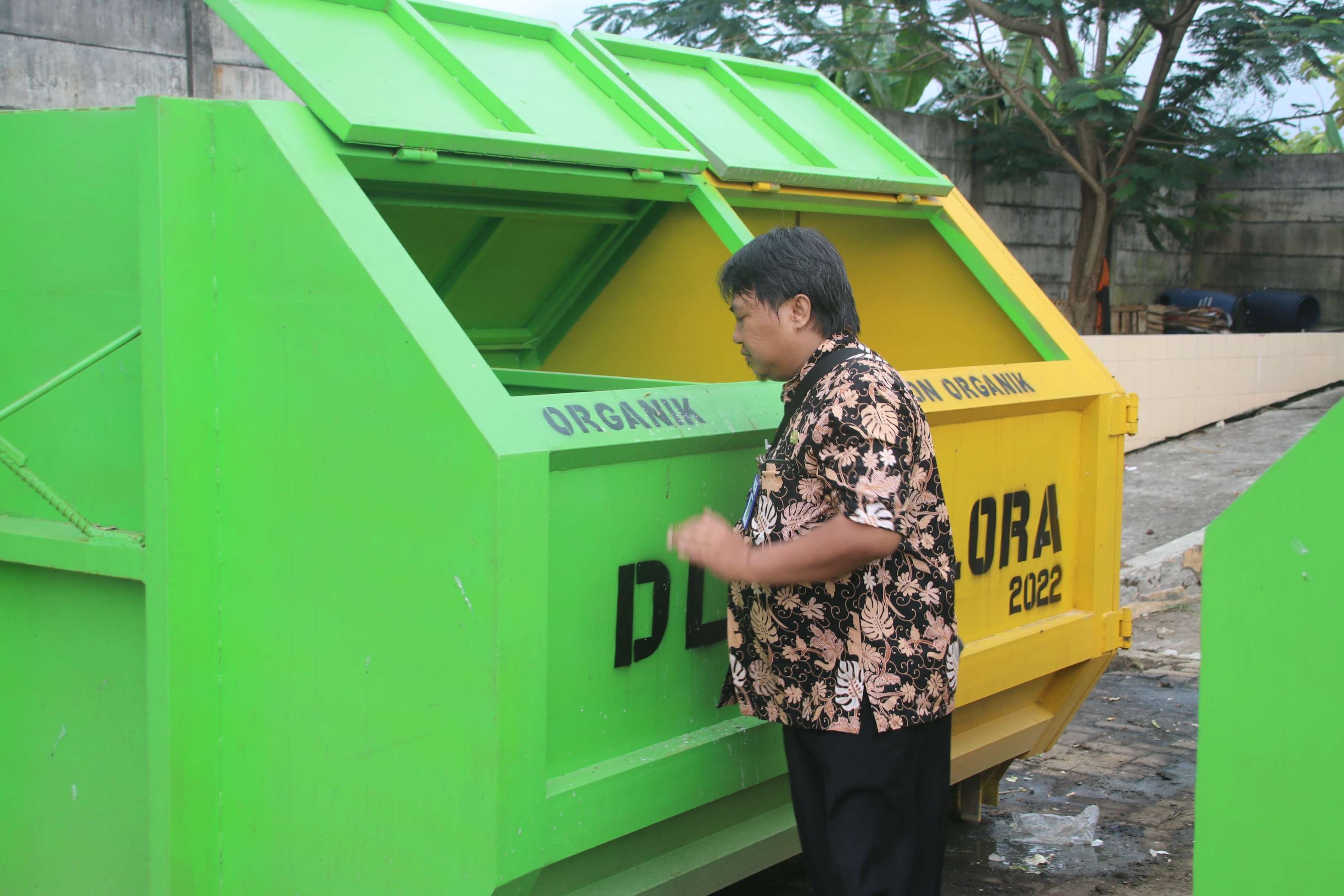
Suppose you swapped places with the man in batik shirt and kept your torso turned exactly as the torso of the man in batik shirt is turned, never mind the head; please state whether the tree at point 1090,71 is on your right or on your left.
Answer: on your right

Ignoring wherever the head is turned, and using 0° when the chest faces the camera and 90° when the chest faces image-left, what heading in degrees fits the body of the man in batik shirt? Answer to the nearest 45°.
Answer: approximately 90°

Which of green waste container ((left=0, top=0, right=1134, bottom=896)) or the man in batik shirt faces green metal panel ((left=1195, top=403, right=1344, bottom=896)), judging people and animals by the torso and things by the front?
the green waste container

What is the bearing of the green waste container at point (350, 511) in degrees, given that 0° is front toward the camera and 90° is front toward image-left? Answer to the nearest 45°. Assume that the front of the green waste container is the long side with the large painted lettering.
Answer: approximately 315°

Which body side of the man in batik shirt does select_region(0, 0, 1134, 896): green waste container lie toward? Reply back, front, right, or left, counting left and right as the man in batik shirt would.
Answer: front

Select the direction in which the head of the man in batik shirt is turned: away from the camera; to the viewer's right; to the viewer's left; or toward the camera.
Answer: to the viewer's left

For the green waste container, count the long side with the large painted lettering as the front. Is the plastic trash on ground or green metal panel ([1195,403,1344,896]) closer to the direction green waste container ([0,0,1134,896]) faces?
the green metal panel

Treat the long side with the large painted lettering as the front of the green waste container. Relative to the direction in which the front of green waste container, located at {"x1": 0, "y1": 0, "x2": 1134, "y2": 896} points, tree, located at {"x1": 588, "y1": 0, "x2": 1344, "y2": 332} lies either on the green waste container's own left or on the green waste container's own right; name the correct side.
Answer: on the green waste container's own left

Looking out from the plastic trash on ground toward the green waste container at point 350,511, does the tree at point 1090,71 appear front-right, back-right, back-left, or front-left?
back-right

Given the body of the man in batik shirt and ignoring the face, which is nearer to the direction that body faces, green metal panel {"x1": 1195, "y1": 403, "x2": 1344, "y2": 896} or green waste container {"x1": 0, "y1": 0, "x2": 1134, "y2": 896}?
the green waste container

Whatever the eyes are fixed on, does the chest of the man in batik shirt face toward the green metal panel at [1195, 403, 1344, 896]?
no

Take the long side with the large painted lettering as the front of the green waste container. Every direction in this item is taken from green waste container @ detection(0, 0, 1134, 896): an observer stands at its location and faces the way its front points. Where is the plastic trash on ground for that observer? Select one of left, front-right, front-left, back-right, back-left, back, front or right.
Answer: left

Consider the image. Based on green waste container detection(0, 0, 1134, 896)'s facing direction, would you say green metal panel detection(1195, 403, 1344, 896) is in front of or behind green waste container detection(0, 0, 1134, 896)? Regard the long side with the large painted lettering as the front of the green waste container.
in front

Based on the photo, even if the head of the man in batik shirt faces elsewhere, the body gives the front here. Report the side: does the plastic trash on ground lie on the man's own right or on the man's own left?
on the man's own right

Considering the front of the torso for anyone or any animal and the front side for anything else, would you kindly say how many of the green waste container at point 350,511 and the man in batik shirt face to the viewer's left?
1
